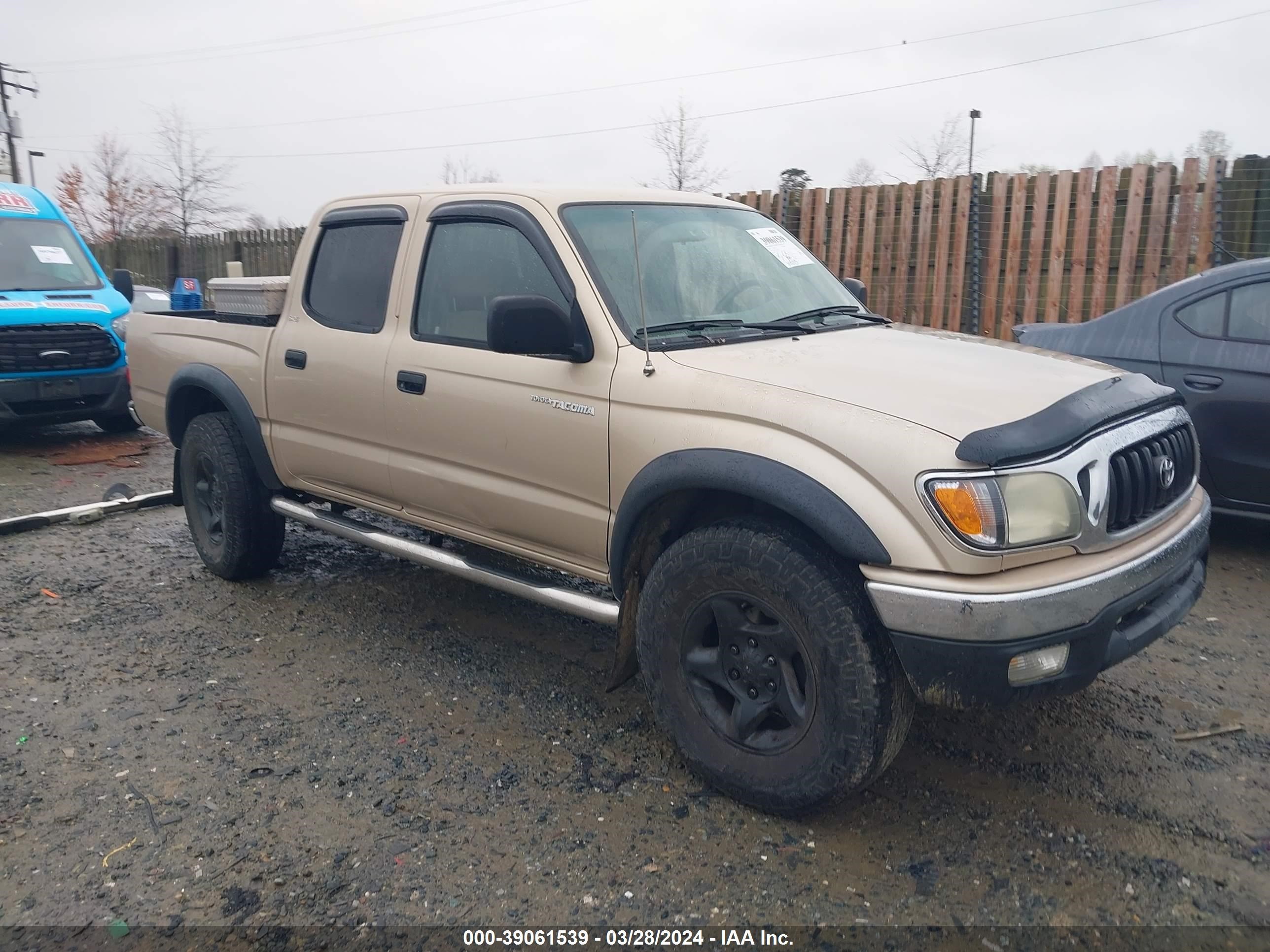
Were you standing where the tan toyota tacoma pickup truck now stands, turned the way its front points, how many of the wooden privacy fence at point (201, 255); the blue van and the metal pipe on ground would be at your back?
3

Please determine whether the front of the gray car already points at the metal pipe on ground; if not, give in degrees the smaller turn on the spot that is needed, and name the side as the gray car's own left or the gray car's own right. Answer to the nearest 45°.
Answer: approximately 180°

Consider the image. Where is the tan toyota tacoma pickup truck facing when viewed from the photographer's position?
facing the viewer and to the right of the viewer

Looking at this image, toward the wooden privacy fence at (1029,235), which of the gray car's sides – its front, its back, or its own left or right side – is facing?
left

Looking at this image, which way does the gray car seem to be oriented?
to the viewer's right

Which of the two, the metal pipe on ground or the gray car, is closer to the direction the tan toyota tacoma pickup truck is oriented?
the gray car

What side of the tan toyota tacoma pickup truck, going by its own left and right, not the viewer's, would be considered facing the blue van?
back

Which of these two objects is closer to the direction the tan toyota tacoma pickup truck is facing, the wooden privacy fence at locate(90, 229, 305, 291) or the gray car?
the gray car

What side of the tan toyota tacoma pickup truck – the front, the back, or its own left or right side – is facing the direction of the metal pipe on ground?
back

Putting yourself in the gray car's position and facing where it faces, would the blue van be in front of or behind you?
behind

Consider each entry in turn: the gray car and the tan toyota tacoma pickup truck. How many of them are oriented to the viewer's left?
0
